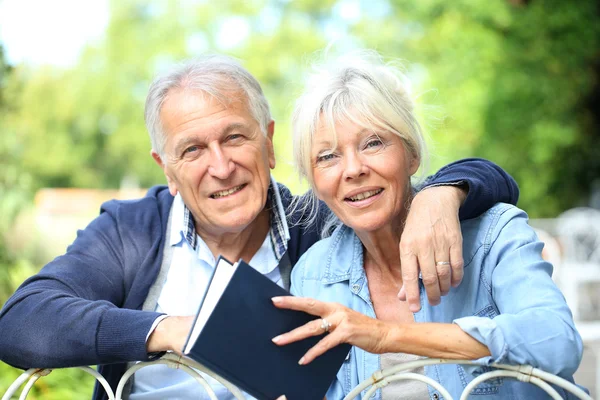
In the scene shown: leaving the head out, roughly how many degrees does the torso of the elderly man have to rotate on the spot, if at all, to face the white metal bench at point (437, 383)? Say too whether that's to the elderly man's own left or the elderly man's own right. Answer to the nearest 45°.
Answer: approximately 45° to the elderly man's own left

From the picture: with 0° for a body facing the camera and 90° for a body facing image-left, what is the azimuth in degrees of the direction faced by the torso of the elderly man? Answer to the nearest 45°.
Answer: approximately 0°
